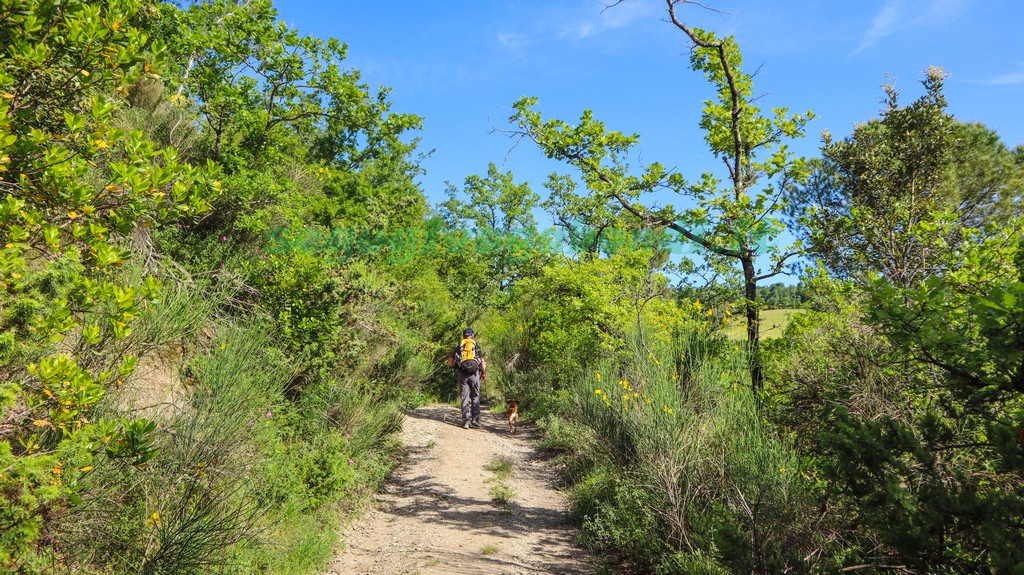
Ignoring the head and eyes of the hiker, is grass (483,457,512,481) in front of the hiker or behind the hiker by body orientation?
behind

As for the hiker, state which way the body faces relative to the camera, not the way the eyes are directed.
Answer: away from the camera

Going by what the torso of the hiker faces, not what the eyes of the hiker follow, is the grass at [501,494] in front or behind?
behind

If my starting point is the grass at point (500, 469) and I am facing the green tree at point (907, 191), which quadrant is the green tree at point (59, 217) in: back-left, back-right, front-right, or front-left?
back-right

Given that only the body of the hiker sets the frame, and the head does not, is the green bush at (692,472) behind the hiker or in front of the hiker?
behind

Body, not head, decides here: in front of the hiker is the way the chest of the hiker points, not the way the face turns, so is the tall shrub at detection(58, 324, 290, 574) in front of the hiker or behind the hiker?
behind

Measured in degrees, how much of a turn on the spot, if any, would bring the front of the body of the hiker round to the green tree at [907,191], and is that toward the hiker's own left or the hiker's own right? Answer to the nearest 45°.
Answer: approximately 90° to the hiker's own right

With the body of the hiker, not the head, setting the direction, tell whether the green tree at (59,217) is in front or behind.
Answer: behind
